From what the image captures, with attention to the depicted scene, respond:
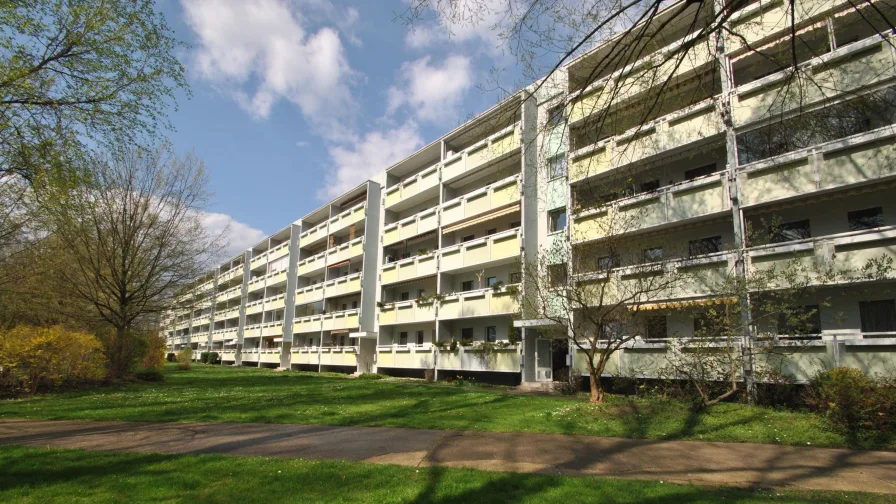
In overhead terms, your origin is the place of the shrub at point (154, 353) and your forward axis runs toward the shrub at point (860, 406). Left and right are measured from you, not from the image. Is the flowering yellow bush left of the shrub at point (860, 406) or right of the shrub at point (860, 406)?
right

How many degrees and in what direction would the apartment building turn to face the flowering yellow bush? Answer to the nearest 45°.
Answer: approximately 45° to its right

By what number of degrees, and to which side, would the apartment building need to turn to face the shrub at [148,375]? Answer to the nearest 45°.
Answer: approximately 45° to its right

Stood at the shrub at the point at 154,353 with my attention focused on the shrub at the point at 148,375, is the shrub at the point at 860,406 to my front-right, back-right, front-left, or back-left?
front-left

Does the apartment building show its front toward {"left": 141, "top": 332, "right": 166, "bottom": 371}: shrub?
no

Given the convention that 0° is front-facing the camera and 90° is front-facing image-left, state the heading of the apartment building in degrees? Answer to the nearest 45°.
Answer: approximately 45°
